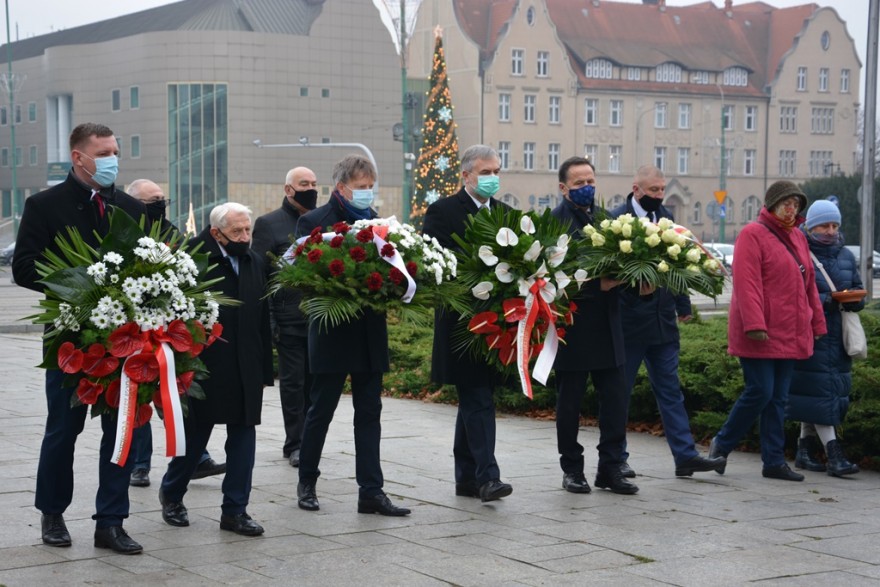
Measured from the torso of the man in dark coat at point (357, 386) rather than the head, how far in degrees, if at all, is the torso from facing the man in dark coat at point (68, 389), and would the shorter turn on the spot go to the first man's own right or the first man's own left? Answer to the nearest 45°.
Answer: approximately 90° to the first man's own right

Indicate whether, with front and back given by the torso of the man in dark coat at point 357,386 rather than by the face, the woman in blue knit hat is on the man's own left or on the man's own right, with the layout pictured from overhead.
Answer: on the man's own left

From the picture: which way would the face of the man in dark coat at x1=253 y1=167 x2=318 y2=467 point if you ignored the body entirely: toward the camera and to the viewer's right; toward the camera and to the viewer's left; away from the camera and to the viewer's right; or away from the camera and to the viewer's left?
toward the camera and to the viewer's right

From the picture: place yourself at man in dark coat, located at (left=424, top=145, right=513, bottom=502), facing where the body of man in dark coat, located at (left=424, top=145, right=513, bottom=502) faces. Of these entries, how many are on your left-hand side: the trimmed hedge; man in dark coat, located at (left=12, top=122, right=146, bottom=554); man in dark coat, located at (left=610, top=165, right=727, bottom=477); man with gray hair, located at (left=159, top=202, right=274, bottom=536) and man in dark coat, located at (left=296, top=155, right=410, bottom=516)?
2

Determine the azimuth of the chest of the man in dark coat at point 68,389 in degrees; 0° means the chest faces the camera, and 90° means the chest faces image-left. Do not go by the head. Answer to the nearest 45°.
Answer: approximately 315°

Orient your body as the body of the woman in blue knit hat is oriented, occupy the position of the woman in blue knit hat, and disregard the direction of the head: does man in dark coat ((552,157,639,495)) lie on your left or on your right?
on your right

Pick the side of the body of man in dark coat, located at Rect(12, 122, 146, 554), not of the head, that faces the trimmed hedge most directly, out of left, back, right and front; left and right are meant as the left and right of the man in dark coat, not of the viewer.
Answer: left

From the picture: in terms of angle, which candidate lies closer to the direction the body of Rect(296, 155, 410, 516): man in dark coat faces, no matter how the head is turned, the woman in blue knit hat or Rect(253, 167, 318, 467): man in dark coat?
the woman in blue knit hat

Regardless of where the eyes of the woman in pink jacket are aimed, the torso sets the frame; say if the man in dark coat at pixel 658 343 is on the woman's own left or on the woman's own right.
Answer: on the woman's own right
